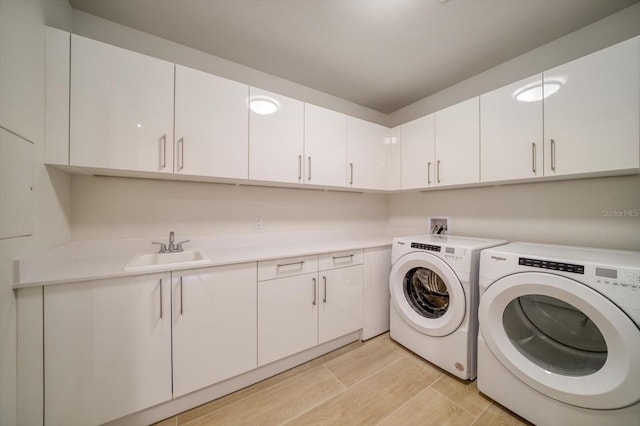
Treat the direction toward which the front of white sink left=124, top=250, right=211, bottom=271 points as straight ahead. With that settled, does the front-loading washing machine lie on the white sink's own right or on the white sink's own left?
on the white sink's own left

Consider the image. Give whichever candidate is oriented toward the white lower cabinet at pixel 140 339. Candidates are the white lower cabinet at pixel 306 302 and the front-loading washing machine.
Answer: the front-loading washing machine

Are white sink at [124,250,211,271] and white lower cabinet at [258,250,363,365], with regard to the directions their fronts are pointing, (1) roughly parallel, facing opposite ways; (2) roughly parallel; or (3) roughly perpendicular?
roughly parallel

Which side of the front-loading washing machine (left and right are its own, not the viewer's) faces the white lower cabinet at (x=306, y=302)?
front

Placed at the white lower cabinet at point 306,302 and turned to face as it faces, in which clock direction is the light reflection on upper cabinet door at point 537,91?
The light reflection on upper cabinet door is roughly at 11 o'clock from the white lower cabinet.

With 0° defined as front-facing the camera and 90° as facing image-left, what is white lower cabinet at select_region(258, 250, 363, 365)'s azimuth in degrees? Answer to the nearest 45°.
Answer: approximately 315°

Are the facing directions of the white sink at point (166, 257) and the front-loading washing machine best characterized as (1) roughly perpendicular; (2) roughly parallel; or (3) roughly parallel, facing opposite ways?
roughly perpendicular

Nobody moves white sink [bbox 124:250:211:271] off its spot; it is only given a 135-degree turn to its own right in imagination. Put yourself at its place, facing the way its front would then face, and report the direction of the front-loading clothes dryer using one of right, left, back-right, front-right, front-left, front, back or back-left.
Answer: back

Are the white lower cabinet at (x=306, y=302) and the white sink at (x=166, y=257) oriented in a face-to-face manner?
no

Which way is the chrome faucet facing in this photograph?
toward the camera

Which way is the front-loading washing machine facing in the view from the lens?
facing the viewer and to the left of the viewer

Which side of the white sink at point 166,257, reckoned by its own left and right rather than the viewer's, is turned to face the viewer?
front
